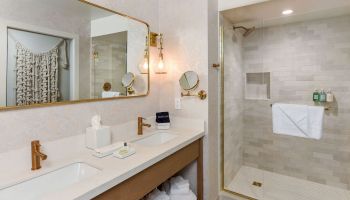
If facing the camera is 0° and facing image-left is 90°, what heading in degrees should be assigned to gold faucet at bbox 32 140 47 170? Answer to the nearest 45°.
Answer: approximately 315°

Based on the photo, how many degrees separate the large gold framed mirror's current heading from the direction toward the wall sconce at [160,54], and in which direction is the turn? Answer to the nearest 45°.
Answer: approximately 90° to its left

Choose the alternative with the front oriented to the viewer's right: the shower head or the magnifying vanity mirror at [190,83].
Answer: the shower head

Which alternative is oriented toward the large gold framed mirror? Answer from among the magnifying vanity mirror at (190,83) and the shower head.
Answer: the magnifying vanity mirror

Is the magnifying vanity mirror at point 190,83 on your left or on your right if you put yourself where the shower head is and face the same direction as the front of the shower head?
on your right

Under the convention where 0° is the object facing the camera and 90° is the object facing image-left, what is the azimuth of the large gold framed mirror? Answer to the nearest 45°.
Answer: approximately 315°

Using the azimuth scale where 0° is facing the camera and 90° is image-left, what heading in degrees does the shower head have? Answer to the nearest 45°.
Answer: approximately 270°

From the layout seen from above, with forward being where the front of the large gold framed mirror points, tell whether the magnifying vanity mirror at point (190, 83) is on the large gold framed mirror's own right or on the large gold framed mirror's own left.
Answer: on the large gold framed mirror's own left
